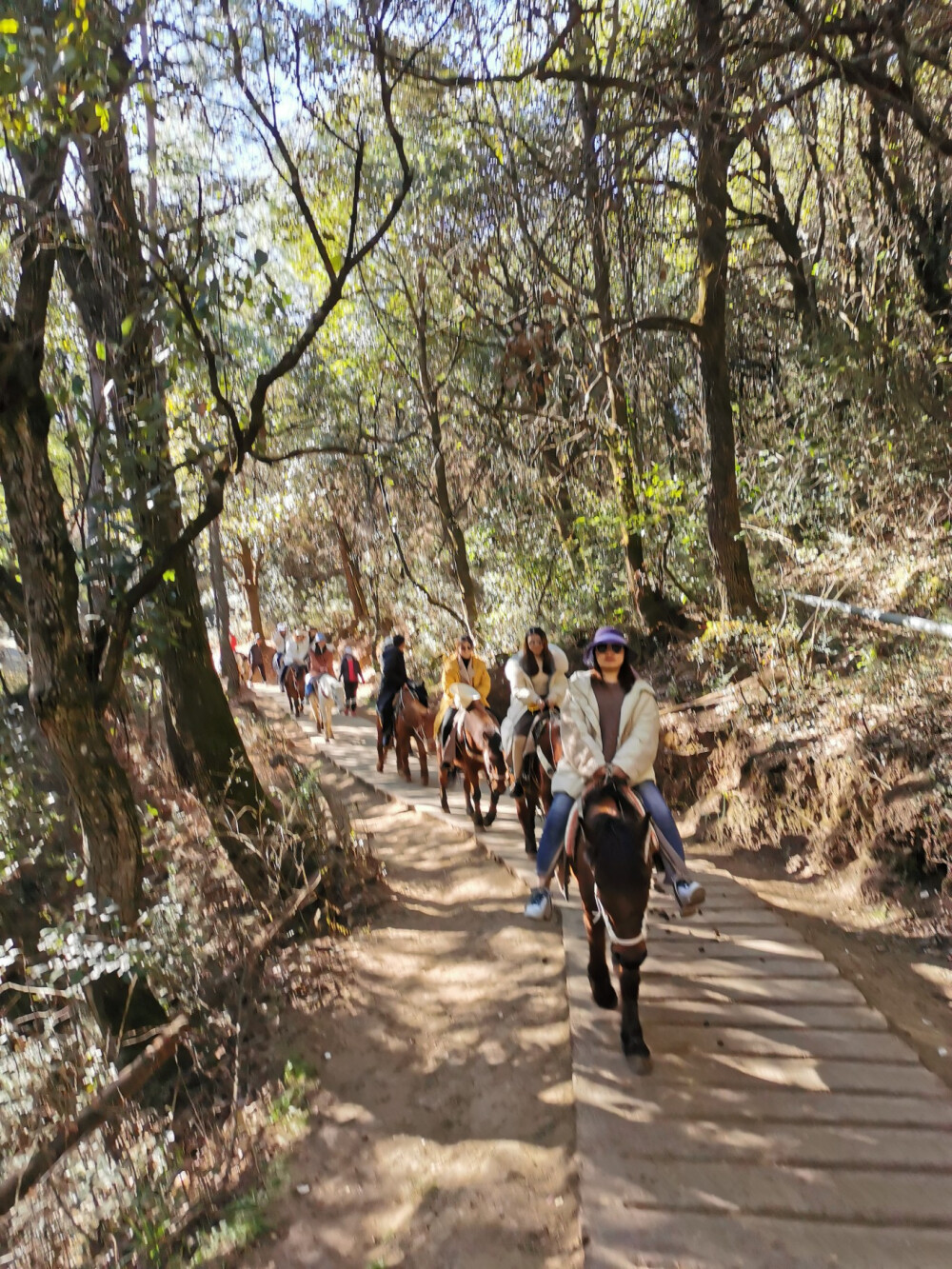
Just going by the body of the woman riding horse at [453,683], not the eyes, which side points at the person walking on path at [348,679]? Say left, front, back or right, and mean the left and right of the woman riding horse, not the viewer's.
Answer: back

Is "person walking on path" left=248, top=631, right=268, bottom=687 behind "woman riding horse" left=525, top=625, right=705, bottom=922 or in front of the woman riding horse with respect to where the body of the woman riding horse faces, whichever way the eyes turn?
behind

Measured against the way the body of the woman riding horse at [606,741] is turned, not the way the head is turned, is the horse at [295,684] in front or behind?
behind

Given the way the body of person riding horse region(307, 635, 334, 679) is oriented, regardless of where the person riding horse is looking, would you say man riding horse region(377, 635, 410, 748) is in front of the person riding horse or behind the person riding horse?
in front

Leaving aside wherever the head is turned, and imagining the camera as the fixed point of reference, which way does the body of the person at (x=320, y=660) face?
toward the camera

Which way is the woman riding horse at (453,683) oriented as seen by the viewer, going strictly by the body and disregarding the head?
toward the camera

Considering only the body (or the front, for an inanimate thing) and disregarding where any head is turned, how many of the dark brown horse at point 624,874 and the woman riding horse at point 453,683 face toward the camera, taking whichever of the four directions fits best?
2

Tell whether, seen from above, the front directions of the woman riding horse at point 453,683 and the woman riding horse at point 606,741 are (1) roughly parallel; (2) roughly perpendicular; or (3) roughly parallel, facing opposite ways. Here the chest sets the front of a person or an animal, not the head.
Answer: roughly parallel
